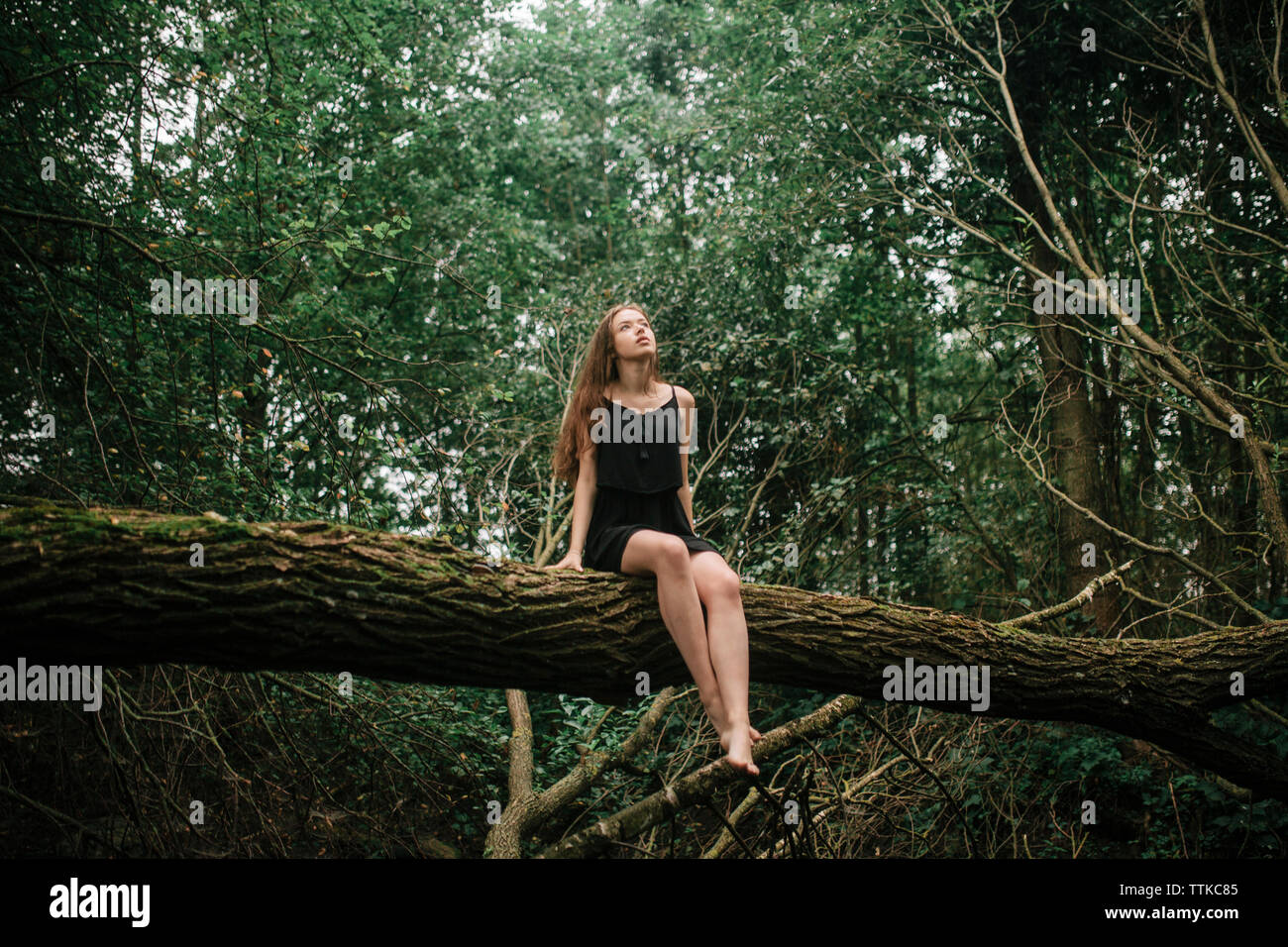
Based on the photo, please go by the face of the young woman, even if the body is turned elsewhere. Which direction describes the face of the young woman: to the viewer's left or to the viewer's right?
to the viewer's right

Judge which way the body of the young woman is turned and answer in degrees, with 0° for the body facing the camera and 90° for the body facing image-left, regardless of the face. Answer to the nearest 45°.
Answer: approximately 315°
